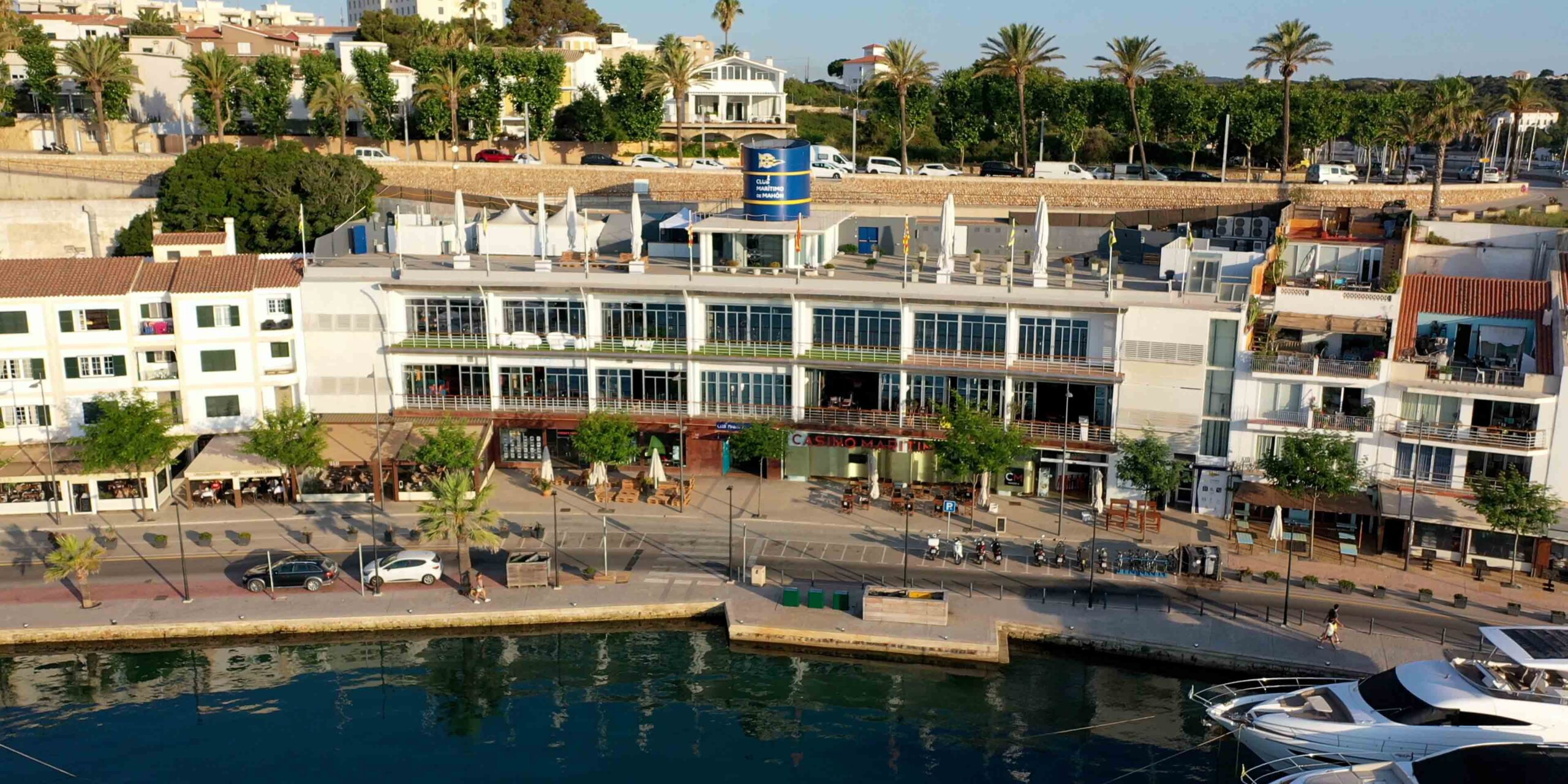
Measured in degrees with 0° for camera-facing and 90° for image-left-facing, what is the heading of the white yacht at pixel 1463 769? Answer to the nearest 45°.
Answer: approximately 90°

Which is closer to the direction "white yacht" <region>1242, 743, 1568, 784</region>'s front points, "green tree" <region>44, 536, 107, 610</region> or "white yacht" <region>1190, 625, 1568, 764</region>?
the green tree

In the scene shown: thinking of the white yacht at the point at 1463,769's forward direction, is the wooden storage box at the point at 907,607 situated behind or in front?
in front

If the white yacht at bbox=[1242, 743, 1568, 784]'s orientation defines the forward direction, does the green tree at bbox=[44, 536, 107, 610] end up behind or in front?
in front
